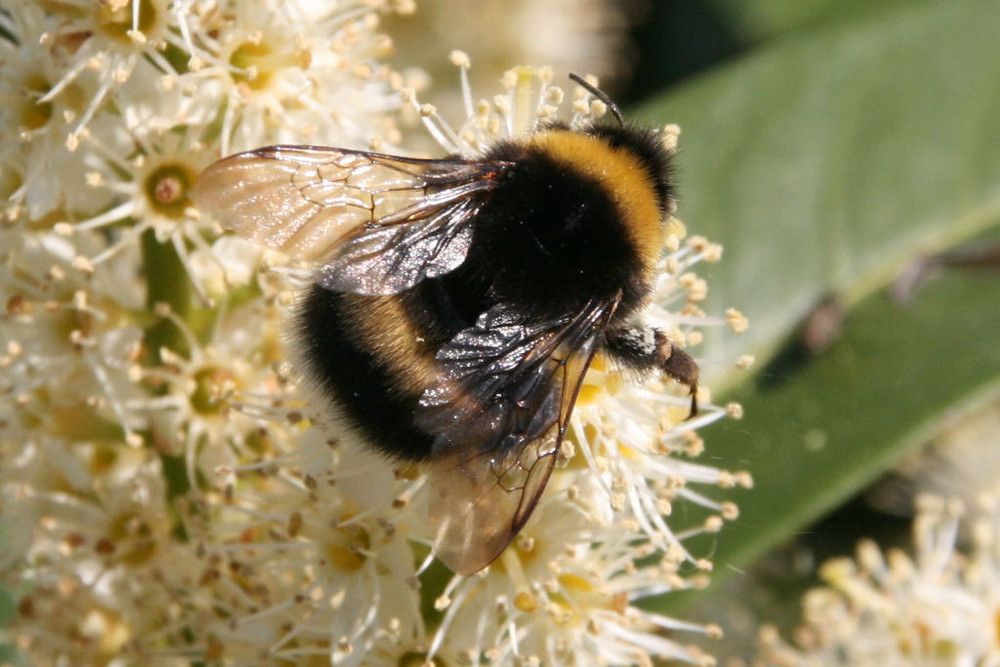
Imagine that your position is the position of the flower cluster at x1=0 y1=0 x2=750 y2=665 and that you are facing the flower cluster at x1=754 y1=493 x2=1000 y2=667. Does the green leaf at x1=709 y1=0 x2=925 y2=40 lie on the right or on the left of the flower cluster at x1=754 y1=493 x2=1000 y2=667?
left

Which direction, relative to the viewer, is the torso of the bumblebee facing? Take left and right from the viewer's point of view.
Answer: facing away from the viewer and to the right of the viewer

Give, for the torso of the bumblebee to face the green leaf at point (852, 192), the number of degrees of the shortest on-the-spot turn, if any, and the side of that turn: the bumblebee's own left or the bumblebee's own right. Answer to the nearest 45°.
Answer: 0° — it already faces it

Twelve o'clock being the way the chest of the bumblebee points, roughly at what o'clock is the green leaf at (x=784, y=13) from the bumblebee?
The green leaf is roughly at 11 o'clock from the bumblebee.
